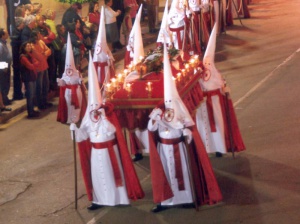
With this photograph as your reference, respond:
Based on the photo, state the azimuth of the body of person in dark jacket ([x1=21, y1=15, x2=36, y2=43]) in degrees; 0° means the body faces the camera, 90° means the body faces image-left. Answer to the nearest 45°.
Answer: approximately 270°

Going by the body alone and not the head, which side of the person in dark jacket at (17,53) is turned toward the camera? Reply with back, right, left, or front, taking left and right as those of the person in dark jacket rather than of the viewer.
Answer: right

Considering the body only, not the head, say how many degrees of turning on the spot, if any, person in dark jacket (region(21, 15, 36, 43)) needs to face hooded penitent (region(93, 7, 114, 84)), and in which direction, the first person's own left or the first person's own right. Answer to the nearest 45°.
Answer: approximately 45° to the first person's own right

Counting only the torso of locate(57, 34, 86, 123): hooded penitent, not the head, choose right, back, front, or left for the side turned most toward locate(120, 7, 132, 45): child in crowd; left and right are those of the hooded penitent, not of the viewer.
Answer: back

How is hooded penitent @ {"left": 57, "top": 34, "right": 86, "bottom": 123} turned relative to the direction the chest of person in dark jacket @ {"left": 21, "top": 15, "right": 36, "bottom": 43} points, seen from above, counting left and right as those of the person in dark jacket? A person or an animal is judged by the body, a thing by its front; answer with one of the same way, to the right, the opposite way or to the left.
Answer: to the right

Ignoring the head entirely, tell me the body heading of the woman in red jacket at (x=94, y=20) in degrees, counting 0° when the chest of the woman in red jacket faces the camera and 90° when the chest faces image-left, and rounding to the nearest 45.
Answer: approximately 315°

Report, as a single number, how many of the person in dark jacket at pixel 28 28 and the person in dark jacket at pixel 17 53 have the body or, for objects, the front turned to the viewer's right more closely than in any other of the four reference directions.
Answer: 2

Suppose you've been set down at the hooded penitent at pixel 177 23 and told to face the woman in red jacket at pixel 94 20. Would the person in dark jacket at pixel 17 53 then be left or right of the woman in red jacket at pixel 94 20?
left

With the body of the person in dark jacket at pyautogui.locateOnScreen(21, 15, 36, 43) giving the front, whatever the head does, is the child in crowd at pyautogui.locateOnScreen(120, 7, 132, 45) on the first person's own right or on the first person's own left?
on the first person's own left

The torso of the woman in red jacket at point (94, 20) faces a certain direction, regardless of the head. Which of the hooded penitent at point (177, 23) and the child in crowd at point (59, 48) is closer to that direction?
the hooded penitent

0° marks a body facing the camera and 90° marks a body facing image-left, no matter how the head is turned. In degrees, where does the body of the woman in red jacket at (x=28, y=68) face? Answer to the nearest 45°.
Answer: approximately 315°

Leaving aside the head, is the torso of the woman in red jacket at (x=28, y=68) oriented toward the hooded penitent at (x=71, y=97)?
yes
